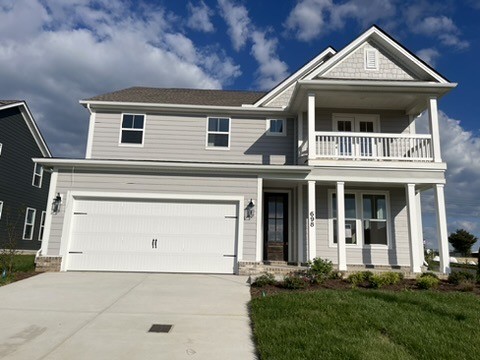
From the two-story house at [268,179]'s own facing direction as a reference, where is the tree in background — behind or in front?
behind

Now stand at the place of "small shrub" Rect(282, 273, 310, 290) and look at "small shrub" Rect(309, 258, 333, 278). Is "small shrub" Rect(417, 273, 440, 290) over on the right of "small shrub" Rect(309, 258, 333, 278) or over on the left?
right

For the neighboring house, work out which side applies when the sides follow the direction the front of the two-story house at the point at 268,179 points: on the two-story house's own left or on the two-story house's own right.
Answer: on the two-story house's own right

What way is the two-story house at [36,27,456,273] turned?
toward the camera

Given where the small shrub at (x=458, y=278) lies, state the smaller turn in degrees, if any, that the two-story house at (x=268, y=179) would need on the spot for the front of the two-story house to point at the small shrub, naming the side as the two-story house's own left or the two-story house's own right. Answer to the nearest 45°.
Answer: approximately 90° to the two-story house's own left

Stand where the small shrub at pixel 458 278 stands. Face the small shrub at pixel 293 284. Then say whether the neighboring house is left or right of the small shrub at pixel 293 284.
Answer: right

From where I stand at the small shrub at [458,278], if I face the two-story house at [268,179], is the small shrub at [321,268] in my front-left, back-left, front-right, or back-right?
front-left

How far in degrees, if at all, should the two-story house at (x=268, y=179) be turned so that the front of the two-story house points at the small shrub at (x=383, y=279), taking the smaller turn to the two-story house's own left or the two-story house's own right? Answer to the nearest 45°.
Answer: approximately 45° to the two-story house's own left

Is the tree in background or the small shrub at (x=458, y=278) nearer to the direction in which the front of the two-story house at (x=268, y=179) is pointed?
the small shrub

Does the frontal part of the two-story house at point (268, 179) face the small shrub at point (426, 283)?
no
